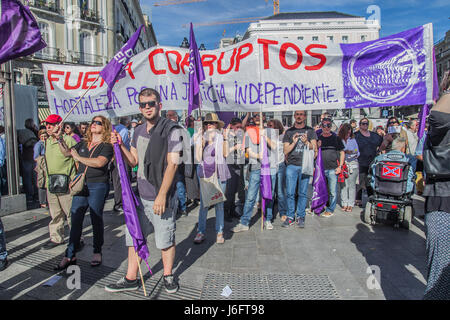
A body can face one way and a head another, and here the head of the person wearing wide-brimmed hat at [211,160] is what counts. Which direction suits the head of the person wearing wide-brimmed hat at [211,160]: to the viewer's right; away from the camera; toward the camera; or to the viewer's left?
toward the camera

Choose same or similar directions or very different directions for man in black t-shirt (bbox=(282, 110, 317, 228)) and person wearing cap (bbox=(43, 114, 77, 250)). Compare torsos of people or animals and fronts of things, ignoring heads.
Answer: same or similar directions

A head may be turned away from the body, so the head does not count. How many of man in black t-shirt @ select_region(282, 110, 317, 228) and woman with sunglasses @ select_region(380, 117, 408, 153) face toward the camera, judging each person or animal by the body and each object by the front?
2

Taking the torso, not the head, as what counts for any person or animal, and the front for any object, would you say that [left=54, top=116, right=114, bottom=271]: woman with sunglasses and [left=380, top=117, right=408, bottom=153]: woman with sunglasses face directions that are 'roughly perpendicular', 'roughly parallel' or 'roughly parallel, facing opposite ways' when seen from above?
roughly parallel

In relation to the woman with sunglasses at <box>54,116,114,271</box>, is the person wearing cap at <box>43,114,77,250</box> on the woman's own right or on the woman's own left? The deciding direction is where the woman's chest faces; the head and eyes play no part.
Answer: on the woman's own right

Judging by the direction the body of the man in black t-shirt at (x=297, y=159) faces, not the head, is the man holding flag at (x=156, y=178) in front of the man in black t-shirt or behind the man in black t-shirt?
in front

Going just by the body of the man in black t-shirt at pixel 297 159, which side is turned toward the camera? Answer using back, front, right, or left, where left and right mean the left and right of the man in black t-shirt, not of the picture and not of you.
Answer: front

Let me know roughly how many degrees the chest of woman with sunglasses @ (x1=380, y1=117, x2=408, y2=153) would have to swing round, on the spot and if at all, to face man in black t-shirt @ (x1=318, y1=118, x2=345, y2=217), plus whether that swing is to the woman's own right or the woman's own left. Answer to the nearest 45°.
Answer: approximately 45° to the woman's own right

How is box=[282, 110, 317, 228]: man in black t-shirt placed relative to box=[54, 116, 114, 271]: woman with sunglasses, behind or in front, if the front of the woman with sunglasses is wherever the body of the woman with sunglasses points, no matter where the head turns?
behind

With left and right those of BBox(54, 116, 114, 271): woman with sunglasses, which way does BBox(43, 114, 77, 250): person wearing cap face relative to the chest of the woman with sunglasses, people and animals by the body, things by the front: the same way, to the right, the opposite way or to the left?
the same way

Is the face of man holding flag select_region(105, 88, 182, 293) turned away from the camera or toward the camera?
toward the camera

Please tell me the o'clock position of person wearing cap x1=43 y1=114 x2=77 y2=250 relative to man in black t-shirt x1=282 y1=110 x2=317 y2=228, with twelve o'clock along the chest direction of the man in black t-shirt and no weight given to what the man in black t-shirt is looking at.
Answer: The person wearing cap is roughly at 2 o'clock from the man in black t-shirt.

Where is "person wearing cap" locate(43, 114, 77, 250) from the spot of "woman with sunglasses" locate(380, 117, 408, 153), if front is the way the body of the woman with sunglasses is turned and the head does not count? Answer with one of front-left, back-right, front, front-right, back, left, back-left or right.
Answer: front-right
